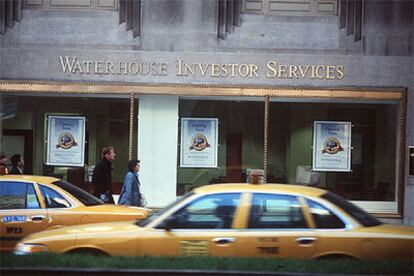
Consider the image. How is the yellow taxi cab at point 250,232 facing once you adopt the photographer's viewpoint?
facing to the left of the viewer

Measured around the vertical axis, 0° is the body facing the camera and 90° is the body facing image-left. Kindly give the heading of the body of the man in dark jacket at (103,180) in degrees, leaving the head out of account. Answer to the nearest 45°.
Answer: approximately 270°

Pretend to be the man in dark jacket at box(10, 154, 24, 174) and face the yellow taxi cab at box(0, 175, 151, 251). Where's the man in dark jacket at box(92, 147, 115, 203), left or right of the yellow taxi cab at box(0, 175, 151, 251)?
left

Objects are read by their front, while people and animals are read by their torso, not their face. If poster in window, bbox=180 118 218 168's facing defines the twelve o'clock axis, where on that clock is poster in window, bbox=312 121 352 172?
poster in window, bbox=312 121 352 172 is roughly at 9 o'clock from poster in window, bbox=180 118 218 168.

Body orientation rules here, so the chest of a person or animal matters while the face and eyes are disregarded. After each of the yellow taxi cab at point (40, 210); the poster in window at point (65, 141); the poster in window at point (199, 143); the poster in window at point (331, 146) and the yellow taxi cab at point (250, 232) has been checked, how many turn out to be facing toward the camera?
3

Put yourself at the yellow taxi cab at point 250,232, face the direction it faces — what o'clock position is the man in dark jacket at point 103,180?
The man in dark jacket is roughly at 2 o'clock from the yellow taxi cab.

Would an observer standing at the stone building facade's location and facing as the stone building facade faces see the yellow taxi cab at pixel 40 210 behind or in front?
in front

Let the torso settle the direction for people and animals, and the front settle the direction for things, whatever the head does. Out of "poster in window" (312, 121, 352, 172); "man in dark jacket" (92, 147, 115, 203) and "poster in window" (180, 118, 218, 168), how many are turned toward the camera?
2

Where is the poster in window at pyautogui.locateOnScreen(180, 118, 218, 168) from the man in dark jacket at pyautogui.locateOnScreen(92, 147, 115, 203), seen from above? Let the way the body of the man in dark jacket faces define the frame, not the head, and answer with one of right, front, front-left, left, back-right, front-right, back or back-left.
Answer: front-left

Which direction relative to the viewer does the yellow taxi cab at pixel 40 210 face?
to the viewer's left

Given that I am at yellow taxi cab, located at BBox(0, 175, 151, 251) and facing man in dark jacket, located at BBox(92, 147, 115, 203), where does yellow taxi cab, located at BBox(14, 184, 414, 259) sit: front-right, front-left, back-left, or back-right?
back-right

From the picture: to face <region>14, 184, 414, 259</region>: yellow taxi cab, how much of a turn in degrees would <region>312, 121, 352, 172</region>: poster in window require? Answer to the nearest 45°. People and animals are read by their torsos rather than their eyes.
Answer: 0° — it already faces it

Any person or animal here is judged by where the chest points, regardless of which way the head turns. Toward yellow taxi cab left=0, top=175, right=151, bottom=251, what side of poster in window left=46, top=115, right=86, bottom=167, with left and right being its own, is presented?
front

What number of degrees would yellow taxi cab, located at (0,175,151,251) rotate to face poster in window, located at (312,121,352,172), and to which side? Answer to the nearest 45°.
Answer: approximately 135° to its right

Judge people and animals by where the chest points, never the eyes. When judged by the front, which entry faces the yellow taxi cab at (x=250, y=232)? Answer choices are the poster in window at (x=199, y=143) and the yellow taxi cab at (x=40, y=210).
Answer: the poster in window

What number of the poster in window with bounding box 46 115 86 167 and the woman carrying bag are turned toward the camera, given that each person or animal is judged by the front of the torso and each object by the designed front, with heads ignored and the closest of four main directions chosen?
1
